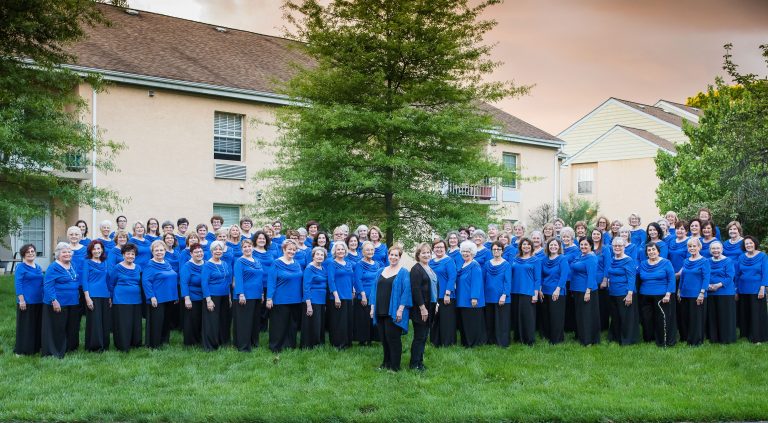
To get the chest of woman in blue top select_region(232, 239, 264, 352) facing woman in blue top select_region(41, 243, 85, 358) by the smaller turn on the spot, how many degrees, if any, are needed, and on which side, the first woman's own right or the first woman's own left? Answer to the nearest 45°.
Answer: approximately 135° to the first woman's own right

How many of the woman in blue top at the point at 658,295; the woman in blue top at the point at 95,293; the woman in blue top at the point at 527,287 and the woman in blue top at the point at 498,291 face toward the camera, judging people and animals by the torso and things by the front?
4

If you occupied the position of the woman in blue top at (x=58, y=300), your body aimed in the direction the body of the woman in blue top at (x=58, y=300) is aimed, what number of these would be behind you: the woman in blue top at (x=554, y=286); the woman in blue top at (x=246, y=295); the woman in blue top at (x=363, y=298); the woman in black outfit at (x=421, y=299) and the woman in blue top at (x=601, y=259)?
0

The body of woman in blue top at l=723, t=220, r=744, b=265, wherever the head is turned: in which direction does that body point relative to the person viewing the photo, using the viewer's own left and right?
facing the viewer and to the left of the viewer

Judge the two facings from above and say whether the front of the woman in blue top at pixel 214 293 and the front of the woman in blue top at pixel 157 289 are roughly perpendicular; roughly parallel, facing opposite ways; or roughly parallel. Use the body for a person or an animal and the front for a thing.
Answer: roughly parallel

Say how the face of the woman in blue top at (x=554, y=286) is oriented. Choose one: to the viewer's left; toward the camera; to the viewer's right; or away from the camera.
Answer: toward the camera

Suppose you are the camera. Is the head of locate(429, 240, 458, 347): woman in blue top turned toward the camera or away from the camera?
toward the camera

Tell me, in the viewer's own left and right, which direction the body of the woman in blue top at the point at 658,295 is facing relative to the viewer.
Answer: facing the viewer

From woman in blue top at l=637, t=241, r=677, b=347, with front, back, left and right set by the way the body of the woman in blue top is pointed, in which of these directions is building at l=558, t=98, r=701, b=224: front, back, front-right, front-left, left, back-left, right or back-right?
back

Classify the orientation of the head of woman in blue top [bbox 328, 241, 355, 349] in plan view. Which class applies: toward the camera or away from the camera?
toward the camera

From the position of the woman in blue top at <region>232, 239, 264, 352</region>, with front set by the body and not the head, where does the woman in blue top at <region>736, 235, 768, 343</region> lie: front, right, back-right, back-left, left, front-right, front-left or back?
front-left

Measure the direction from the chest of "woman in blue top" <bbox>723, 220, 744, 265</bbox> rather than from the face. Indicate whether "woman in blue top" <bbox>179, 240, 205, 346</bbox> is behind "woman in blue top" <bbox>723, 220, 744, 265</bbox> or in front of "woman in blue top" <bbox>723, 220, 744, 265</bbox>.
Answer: in front

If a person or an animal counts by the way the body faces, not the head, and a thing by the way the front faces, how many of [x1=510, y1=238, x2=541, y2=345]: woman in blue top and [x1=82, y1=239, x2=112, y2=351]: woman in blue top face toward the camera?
2

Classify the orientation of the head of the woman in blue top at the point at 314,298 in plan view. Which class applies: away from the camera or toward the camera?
toward the camera

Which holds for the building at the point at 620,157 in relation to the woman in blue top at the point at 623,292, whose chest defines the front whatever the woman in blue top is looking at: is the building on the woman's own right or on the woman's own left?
on the woman's own right

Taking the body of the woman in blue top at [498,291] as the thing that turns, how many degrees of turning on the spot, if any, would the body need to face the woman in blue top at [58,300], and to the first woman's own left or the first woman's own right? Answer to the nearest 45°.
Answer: approximately 90° to the first woman's own right

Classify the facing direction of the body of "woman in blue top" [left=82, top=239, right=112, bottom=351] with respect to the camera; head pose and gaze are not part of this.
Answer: toward the camera
